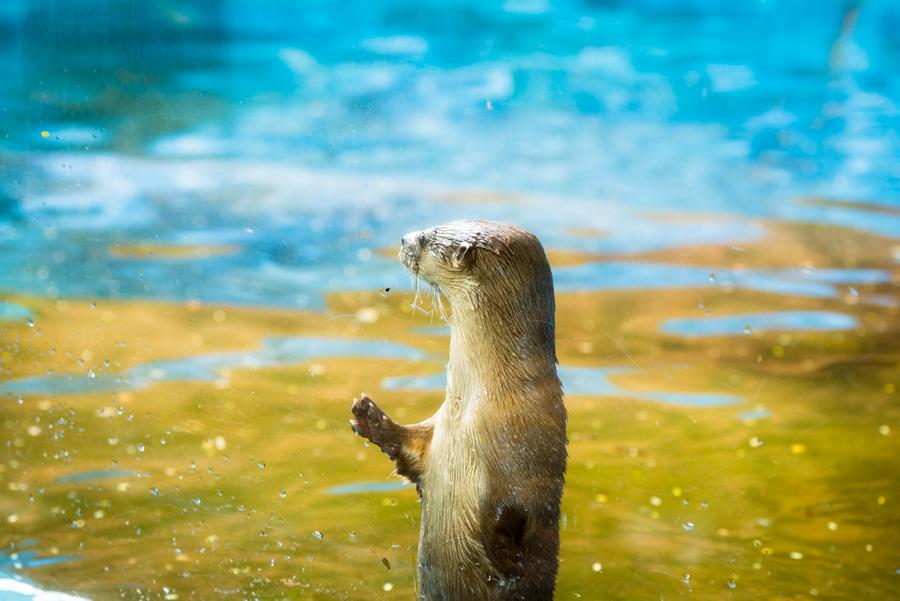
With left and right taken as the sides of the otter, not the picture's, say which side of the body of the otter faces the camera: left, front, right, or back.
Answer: left
